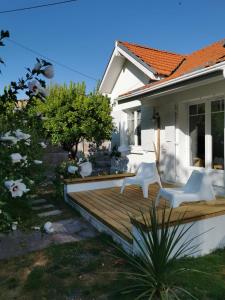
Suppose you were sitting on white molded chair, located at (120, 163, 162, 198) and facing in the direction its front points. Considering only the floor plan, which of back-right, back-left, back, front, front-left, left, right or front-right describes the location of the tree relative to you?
right

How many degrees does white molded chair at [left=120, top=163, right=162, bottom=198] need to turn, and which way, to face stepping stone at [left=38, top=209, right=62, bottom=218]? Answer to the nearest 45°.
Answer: approximately 45° to its right

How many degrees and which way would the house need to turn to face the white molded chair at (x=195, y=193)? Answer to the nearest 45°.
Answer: approximately 45° to its left

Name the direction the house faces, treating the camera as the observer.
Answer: facing the viewer and to the left of the viewer

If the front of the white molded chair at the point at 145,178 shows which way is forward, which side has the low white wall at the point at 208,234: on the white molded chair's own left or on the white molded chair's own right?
on the white molded chair's own left

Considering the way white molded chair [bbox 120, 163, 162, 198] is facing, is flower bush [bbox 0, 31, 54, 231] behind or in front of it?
in front

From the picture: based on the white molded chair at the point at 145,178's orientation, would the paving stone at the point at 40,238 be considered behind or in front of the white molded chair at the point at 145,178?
in front

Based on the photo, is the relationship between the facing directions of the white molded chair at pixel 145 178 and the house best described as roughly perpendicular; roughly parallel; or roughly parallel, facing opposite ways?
roughly parallel

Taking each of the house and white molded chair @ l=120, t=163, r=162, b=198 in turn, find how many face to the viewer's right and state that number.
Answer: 0

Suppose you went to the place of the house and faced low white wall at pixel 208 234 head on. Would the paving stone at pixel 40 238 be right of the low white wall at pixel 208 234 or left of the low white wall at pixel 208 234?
right

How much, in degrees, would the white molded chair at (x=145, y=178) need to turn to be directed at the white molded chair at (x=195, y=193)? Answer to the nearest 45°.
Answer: approximately 90° to its left
